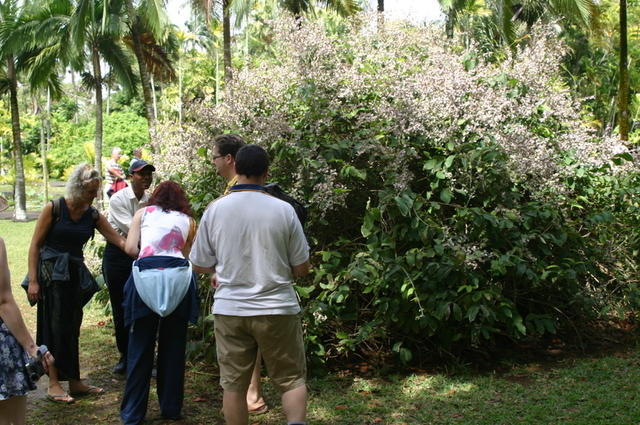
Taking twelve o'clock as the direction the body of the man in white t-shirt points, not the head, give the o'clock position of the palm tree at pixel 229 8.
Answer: The palm tree is roughly at 12 o'clock from the man in white t-shirt.

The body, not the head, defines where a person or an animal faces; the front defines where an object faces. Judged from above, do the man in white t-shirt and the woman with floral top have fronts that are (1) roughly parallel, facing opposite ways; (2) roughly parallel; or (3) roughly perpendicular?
roughly parallel

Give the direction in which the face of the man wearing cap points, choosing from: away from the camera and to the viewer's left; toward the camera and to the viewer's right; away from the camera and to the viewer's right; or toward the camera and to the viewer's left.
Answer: toward the camera and to the viewer's right

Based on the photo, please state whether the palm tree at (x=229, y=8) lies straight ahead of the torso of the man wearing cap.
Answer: no

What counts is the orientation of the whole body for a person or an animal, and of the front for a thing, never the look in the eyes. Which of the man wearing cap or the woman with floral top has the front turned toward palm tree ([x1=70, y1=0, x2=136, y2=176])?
the woman with floral top

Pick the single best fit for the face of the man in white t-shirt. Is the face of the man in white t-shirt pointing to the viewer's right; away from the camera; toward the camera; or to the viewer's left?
away from the camera

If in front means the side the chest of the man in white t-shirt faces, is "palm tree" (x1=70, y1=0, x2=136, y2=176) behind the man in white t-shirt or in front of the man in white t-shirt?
in front

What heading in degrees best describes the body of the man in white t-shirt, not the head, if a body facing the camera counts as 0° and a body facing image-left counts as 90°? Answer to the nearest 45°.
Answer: approximately 180°

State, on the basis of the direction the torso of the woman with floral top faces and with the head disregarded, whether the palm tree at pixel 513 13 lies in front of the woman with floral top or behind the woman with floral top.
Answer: in front

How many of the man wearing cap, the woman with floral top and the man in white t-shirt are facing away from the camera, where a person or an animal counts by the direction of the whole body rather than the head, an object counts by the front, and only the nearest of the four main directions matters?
2

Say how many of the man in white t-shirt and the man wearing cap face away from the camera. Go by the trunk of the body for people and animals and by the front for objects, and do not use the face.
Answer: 1

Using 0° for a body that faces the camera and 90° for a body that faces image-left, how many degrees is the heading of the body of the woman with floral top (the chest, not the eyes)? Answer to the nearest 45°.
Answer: approximately 180°

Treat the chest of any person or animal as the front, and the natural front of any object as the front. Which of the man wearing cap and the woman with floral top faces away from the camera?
the woman with floral top

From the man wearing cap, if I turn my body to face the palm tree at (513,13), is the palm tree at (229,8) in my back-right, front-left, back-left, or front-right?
front-left

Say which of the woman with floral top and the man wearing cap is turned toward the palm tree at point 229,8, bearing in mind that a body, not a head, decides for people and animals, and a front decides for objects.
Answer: the woman with floral top
